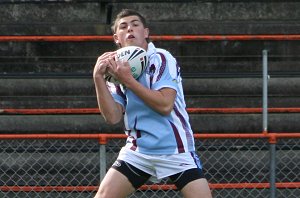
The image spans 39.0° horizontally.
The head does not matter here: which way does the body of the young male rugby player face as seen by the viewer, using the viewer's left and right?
facing the viewer and to the left of the viewer

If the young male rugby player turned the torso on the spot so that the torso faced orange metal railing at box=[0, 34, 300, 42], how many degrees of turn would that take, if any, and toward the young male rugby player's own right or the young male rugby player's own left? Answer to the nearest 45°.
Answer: approximately 135° to the young male rugby player's own right

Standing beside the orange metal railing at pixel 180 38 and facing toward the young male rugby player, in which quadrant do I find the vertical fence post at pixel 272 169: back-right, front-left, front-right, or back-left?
front-left

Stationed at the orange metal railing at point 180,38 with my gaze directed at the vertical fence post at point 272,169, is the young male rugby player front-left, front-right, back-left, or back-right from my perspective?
front-right

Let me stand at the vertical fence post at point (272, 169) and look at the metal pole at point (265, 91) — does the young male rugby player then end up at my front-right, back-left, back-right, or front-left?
back-left

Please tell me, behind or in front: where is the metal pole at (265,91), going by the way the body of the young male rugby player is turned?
behind
